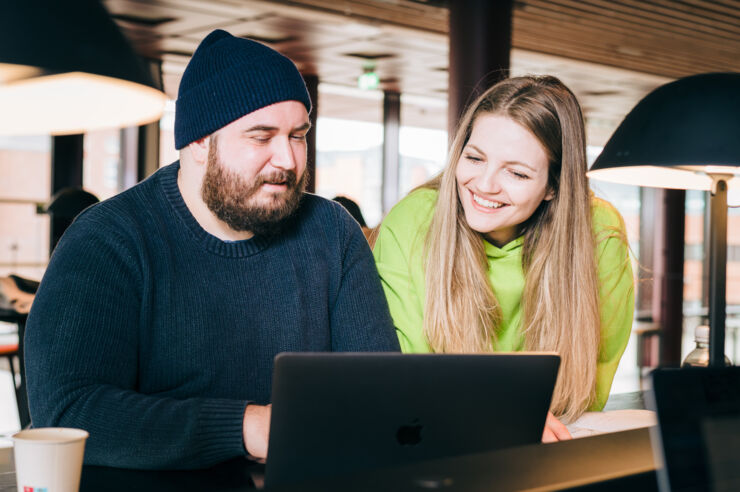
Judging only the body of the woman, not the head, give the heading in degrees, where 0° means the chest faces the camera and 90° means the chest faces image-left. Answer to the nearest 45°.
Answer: approximately 0°

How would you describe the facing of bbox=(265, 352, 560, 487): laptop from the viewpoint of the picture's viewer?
facing away from the viewer and to the left of the viewer

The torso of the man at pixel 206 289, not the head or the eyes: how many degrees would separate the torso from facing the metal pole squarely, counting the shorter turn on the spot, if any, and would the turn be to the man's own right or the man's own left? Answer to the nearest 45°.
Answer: approximately 45° to the man's own left

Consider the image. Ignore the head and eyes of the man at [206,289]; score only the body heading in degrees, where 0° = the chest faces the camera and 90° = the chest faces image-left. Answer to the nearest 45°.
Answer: approximately 315°

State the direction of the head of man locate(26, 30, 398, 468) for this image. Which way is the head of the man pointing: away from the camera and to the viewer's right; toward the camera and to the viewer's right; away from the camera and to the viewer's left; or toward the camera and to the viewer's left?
toward the camera and to the viewer's right

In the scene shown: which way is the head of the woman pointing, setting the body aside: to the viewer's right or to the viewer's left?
to the viewer's left
